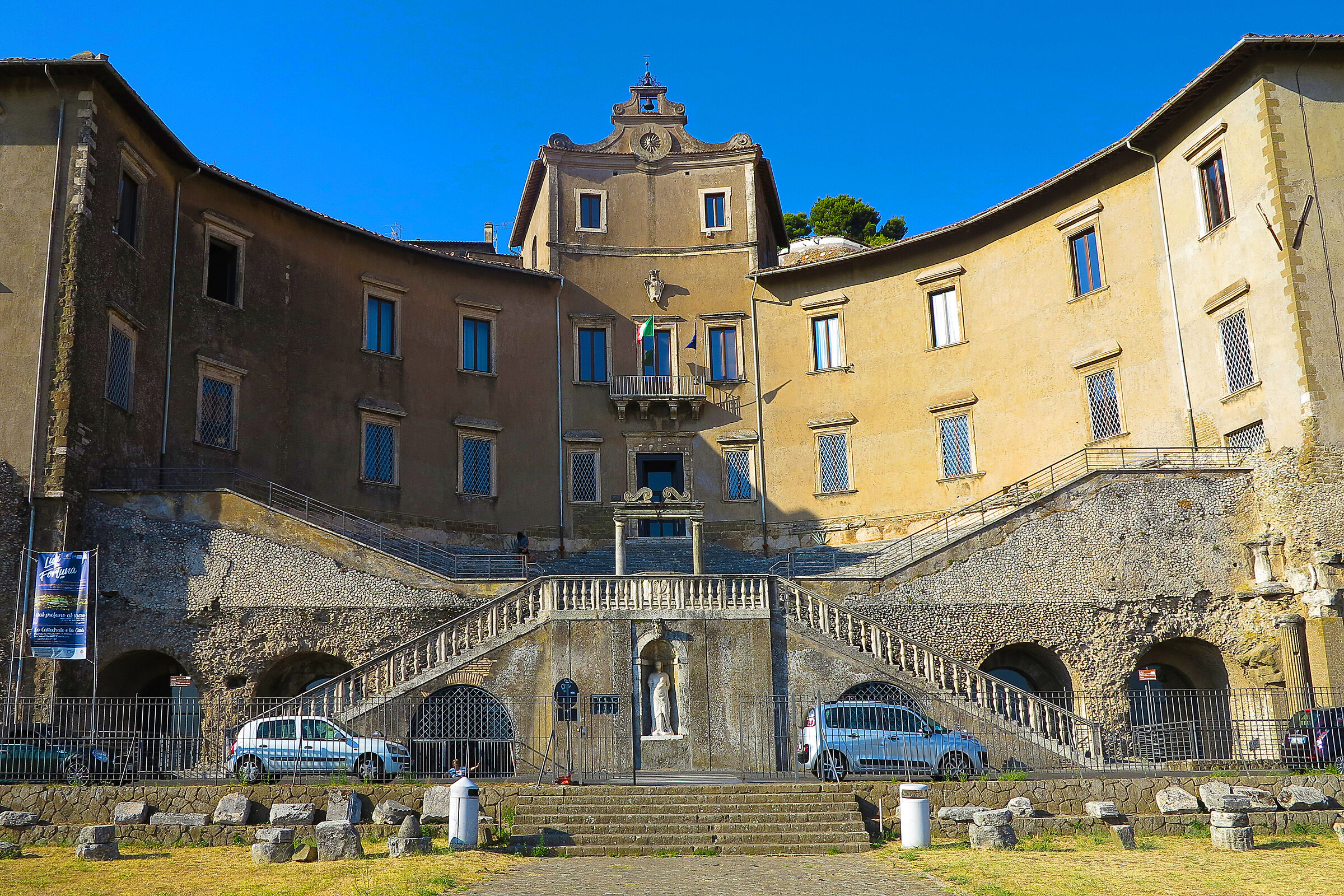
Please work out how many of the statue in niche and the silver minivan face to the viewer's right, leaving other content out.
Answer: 1

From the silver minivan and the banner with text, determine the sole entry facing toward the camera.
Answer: the banner with text

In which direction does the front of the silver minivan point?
to the viewer's right

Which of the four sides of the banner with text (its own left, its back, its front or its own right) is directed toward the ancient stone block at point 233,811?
front

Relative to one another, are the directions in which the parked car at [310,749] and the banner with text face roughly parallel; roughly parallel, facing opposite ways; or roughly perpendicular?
roughly perpendicular

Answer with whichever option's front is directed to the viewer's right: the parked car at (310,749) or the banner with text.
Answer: the parked car

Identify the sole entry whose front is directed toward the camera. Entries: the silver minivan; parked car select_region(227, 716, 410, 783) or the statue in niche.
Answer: the statue in niche

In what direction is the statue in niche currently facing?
toward the camera

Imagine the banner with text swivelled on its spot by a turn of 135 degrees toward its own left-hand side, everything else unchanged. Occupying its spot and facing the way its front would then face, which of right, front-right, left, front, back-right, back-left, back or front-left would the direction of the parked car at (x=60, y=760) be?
back-right

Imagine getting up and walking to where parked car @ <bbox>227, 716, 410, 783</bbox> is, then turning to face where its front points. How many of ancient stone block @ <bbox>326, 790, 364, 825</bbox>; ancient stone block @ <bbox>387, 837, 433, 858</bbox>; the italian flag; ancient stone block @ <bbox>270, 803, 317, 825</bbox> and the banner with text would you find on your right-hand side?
3

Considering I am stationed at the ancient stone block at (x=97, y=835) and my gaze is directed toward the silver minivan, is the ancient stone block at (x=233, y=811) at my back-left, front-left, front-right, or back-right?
front-left

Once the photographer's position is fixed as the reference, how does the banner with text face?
facing the viewer

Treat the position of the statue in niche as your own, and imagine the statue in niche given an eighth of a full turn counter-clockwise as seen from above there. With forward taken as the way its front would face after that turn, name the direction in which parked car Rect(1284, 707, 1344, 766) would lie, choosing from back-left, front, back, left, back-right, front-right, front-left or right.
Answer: front-left

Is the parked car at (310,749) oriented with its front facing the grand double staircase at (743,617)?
yes

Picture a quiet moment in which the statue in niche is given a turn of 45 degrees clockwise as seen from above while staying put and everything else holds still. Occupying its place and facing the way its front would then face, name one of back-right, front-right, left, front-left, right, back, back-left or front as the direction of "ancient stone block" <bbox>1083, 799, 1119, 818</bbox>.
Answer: left

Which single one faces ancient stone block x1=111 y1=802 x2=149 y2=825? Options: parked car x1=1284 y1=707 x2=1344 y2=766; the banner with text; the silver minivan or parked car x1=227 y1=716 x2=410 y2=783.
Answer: the banner with text

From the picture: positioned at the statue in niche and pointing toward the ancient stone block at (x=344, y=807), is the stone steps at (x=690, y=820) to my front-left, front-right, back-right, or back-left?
front-left

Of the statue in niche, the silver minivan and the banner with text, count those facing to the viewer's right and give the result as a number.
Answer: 1

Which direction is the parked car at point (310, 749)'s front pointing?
to the viewer's right

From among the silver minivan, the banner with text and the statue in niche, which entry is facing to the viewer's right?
the silver minivan

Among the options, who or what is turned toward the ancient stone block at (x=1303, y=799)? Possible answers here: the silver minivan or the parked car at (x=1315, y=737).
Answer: the silver minivan
